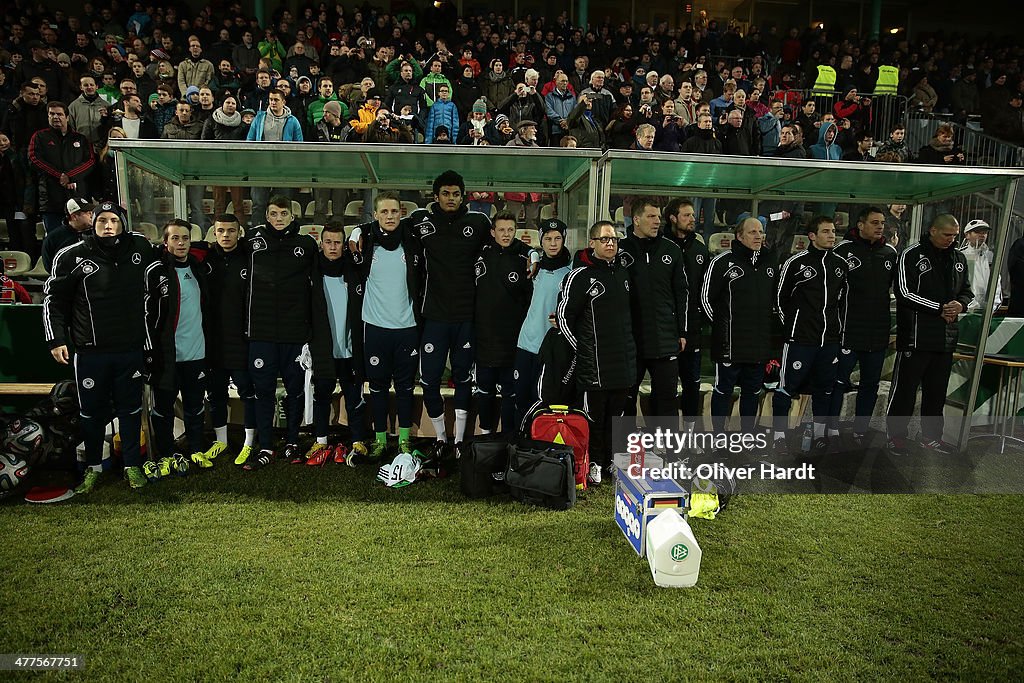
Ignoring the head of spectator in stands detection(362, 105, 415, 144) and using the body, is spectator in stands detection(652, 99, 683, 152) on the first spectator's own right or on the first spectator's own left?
on the first spectator's own left

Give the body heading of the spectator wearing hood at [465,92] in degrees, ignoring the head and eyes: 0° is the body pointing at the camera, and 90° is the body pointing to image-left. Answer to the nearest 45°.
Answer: approximately 0°

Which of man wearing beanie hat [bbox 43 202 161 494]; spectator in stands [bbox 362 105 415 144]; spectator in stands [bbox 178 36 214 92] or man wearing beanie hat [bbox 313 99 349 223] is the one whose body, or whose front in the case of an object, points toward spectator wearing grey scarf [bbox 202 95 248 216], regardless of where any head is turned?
spectator in stands [bbox 178 36 214 92]

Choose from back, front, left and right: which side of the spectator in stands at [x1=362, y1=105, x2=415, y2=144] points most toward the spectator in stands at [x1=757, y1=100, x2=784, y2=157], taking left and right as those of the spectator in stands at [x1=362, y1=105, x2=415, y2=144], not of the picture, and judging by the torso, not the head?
left

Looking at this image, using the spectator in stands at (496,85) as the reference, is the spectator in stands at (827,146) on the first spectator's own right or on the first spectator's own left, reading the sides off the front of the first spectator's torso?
on the first spectator's own left

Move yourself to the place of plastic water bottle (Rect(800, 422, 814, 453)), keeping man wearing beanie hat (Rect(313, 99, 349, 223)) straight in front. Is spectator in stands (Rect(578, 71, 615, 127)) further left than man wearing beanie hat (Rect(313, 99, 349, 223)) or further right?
right
